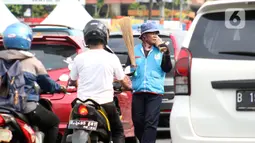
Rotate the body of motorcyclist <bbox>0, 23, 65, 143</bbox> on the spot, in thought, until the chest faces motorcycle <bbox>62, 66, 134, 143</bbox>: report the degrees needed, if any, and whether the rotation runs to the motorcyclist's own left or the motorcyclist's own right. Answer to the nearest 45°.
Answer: approximately 90° to the motorcyclist's own right

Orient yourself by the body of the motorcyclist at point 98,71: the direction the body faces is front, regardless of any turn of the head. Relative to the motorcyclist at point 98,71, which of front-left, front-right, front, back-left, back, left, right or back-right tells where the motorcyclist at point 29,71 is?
left

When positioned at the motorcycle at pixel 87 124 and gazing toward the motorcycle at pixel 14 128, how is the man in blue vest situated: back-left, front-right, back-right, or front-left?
back-right

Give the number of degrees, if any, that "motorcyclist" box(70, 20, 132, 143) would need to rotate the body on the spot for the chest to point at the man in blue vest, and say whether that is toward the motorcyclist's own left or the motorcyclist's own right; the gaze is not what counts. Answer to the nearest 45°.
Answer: approximately 45° to the motorcyclist's own right

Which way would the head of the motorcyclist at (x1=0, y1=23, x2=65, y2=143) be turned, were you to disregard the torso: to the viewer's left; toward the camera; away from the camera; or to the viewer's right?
away from the camera

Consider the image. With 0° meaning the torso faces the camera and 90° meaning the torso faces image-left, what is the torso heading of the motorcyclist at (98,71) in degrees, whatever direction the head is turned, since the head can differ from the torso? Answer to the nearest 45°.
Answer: approximately 180°

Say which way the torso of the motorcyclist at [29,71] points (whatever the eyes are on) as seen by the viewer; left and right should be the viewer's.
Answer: facing away from the viewer and to the right of the viewer

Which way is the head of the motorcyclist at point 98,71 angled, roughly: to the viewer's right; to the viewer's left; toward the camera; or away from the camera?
away from the camera

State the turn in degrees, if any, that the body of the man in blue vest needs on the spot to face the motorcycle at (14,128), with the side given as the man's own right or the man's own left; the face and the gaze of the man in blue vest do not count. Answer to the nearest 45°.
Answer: approximately 45° to the man's own right

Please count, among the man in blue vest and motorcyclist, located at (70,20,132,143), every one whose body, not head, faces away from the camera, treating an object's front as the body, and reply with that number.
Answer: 1

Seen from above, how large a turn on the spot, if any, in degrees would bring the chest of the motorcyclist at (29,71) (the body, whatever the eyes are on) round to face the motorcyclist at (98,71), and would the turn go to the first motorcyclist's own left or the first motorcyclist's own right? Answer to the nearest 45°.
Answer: approximately 45° to the first motorcyclist's own right
